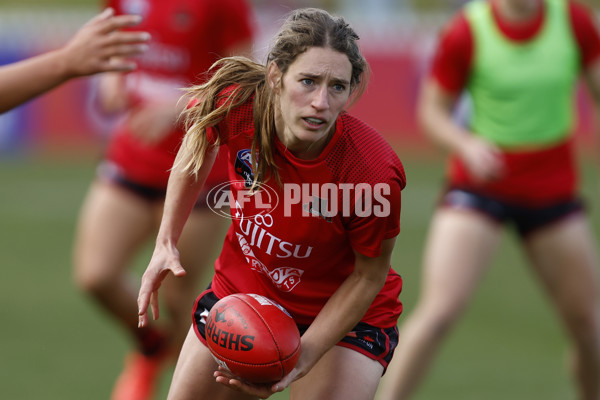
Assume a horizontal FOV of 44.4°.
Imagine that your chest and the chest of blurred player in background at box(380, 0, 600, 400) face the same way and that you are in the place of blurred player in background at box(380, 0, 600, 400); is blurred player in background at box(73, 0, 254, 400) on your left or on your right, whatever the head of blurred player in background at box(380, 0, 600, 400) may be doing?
on your right

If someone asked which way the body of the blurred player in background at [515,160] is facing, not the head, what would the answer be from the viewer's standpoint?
toward the camera
